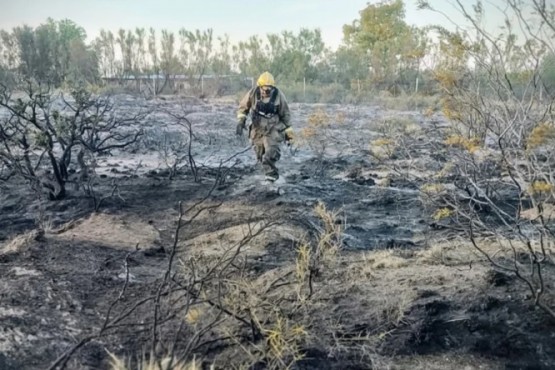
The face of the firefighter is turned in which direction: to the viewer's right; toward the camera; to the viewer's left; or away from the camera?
toward the camera

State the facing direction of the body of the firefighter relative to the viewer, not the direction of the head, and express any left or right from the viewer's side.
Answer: facing the viewer

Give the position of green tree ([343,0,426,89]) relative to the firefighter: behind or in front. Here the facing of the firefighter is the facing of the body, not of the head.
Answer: behind
